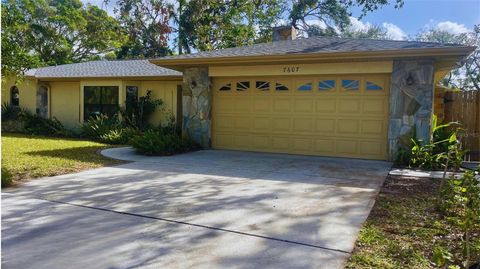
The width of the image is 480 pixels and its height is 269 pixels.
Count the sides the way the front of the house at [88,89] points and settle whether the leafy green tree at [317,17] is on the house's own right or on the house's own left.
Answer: on the house's own left

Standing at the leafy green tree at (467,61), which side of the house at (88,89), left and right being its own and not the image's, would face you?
left

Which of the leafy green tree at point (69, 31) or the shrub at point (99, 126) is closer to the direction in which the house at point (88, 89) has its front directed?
the shrub

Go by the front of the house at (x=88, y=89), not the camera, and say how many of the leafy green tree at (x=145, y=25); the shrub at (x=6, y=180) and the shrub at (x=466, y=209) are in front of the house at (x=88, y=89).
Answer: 2

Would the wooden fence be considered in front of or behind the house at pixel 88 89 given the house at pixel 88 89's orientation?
in front

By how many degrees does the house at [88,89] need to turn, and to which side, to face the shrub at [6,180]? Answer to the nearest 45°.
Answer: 0° — it already faces it

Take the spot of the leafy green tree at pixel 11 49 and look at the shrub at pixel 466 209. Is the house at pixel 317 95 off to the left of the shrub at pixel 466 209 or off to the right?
left
